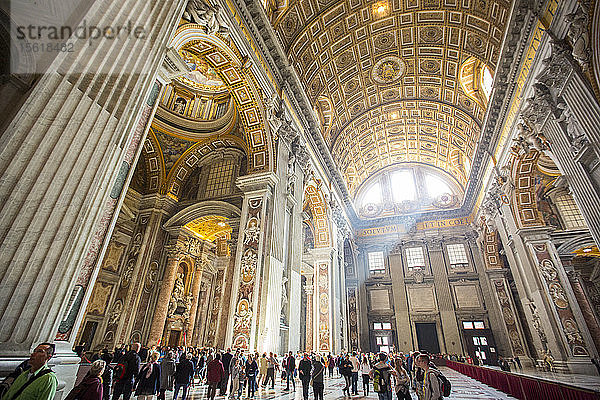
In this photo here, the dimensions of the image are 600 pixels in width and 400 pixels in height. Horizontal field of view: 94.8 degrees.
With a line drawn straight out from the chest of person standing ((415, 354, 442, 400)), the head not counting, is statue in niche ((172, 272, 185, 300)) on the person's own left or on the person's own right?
on the person's own right

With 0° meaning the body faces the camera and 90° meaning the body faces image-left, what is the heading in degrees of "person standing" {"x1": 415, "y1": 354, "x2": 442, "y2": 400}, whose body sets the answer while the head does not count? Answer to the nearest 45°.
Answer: approximately 45°

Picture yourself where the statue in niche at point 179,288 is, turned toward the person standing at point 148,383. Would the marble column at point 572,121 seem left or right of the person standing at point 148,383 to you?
left

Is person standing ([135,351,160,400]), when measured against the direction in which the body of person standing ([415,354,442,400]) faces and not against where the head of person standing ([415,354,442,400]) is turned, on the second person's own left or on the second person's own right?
on the second person's own right

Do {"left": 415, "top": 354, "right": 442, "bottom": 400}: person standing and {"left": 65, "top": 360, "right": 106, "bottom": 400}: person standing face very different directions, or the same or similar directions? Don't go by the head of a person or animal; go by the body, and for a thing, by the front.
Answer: very different directions

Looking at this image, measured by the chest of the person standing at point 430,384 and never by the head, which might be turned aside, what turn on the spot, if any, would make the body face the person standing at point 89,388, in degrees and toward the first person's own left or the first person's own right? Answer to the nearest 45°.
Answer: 0° — they already face them

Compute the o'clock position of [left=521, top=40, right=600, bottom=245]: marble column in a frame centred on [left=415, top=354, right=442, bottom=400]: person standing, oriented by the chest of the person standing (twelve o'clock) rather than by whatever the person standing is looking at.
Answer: The marble column is roughly at 6 o'clock from the person standing.

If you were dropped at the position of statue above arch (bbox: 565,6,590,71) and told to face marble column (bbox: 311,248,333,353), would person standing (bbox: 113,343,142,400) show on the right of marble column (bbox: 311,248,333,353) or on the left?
left

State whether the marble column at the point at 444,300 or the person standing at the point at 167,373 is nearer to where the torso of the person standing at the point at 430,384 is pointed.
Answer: the person standing

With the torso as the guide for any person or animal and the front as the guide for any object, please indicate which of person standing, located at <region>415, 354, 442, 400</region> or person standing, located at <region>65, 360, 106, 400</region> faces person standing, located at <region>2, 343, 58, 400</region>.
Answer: person standing, located at <region>415, 354, 442, 400</region>

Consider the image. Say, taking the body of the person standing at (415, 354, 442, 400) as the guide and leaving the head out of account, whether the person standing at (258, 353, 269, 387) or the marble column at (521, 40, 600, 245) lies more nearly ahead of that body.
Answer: the person standing
